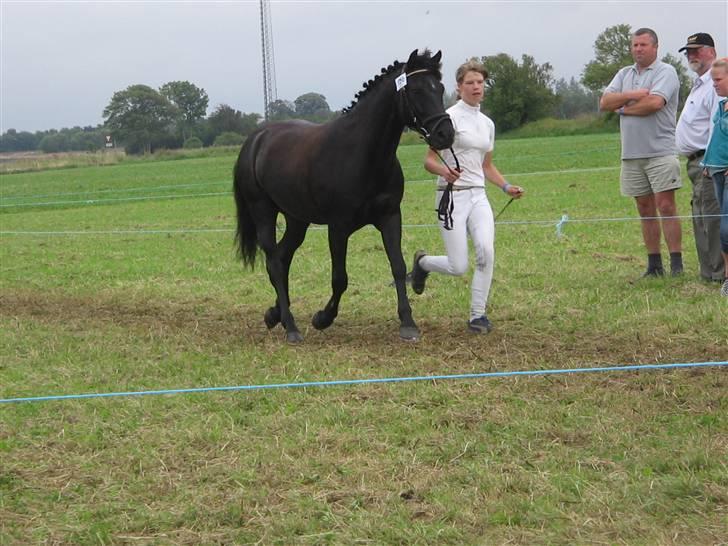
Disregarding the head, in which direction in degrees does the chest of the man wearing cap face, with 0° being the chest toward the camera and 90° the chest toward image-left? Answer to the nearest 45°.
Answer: approximately 45°

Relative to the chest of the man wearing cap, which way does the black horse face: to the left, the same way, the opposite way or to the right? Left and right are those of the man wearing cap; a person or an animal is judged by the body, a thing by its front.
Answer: to the left

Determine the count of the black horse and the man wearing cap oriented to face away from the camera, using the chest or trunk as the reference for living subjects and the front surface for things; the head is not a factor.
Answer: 0

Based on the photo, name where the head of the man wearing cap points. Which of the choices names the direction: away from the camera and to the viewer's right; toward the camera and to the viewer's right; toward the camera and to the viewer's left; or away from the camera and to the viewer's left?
toward the camera and to the viewer's left

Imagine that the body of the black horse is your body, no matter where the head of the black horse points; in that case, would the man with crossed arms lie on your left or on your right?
on your left

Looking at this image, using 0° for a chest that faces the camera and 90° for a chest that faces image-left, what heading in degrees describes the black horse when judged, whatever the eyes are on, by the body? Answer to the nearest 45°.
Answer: approximately 315°

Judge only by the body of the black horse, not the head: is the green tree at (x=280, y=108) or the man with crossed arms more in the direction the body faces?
the man with crossed arms

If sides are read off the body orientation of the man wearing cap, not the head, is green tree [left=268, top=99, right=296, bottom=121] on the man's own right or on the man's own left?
on the man's own right

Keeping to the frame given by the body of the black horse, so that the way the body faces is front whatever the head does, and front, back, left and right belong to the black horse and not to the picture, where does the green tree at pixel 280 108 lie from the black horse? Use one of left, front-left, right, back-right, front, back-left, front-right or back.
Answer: back-left
